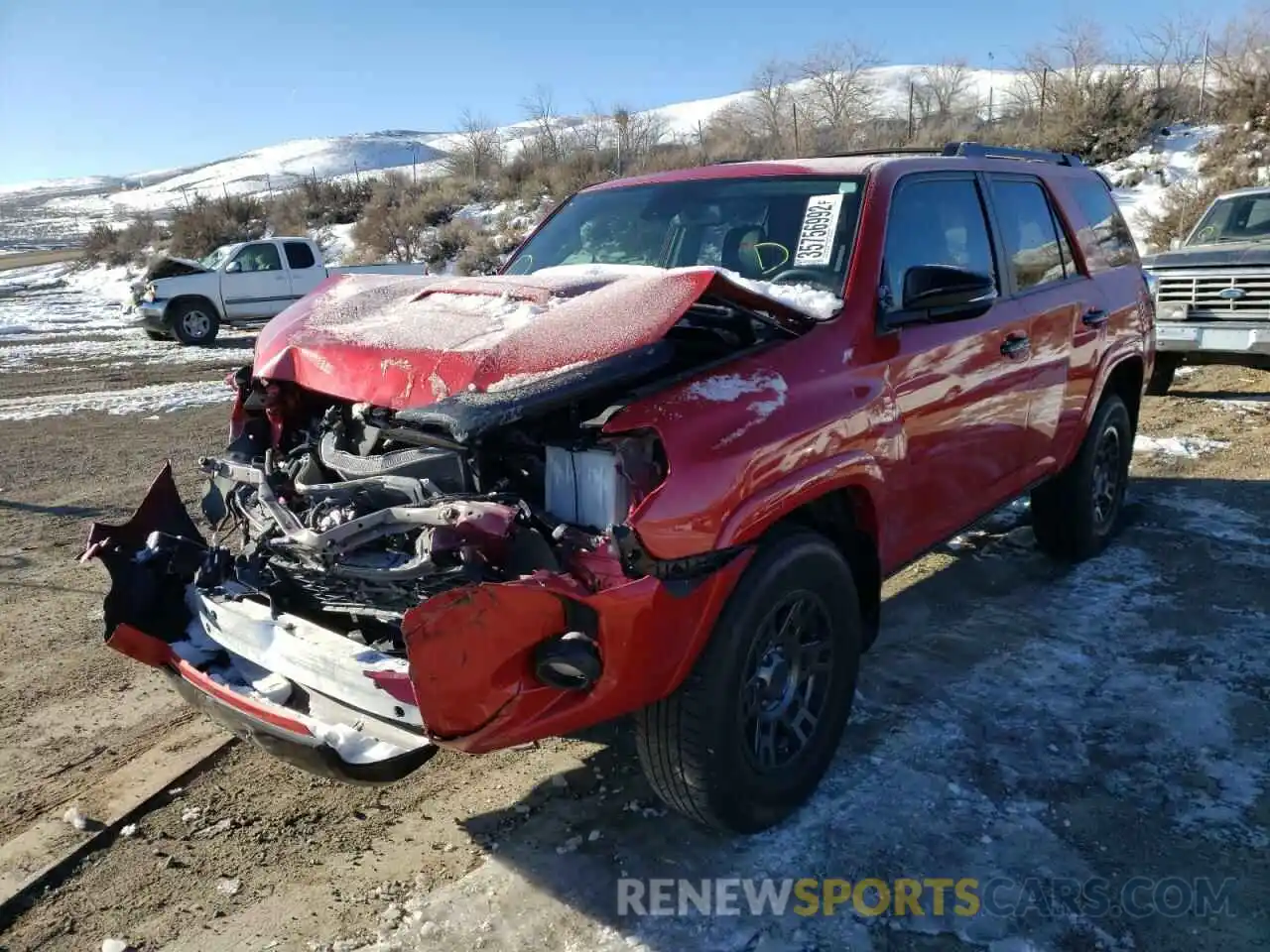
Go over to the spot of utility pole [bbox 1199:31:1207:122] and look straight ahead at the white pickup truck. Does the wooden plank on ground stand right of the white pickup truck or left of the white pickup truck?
left

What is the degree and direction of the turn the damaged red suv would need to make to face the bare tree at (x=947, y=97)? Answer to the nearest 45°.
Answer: approximately 135° to its right

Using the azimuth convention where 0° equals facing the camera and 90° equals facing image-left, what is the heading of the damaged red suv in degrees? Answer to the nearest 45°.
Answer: approximately 45°

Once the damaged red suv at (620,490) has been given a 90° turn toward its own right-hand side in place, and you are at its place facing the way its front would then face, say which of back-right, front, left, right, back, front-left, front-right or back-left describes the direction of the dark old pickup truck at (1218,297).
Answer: right

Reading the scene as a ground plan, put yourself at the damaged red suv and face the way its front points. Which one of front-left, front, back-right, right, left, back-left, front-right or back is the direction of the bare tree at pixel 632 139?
back-right

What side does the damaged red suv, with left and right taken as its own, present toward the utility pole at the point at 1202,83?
back

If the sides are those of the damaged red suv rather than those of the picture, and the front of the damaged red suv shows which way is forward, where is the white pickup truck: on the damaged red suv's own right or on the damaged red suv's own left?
on the damaged red suv's own right

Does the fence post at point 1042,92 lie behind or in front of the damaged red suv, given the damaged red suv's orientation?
behind
